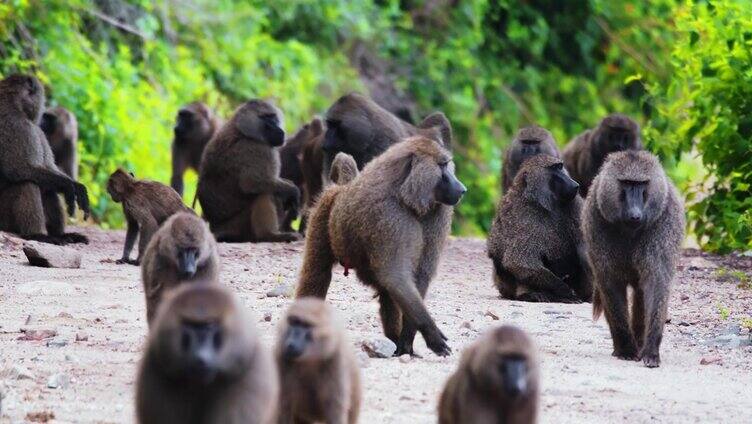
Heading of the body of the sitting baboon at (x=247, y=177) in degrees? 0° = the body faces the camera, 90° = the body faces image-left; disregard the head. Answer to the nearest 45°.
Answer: approximately 270°

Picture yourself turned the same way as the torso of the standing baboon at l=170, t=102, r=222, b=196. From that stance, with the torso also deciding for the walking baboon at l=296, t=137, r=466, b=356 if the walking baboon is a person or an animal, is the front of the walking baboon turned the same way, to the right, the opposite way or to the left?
to the left

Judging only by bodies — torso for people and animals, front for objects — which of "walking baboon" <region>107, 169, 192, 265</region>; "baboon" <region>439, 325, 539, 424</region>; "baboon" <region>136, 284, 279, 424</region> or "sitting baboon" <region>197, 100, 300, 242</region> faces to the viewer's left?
the walking baboon

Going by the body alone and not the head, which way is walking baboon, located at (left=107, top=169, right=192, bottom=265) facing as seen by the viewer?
to the viewer's left

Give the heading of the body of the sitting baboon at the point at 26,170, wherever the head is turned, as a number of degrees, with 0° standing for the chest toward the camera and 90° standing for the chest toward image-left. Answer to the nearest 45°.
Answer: approximately 270°

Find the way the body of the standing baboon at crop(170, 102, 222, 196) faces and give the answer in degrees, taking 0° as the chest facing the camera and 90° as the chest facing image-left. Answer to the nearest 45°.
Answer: approximately 45°

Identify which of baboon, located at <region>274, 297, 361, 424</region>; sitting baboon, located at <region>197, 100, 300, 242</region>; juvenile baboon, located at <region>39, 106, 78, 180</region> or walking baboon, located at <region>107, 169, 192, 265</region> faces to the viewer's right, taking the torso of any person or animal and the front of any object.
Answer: the sitting baboon

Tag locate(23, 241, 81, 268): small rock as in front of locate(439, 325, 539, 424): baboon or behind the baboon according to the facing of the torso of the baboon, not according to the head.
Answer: behind
